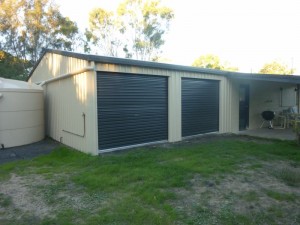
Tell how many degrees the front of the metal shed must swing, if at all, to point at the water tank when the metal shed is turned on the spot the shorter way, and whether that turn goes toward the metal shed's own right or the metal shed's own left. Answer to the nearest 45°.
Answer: approximately 135° to the metal shed's own right

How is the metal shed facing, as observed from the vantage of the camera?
facing the viewer and to the right of the viewer

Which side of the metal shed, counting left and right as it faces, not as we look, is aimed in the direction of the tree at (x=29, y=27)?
back

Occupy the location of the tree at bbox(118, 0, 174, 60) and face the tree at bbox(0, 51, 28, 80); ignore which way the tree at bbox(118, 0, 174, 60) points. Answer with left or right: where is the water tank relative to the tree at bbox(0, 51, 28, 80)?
left

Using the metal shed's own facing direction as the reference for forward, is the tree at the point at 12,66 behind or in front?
behind

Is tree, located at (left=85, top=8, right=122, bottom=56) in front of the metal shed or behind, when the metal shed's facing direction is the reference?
behind

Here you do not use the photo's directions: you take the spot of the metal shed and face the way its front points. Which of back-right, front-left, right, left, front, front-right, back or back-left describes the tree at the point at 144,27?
back-left
